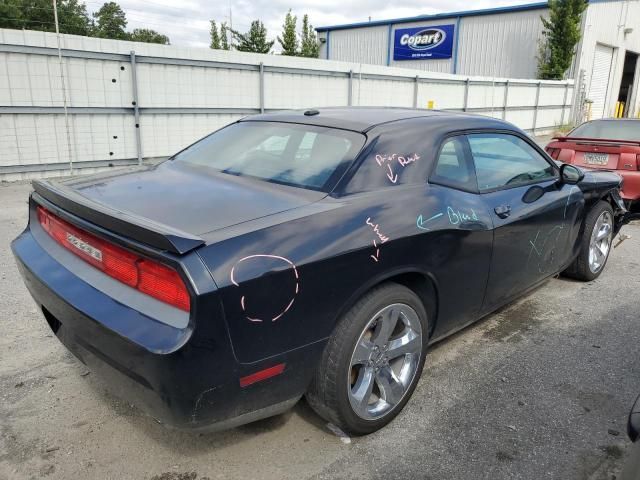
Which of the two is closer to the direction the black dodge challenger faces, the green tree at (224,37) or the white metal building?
the white metal building

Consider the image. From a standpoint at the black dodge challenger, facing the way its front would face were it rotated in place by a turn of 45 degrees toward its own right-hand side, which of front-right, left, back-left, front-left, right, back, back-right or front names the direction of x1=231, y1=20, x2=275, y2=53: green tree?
left

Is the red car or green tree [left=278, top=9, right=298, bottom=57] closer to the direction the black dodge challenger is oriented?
the red car

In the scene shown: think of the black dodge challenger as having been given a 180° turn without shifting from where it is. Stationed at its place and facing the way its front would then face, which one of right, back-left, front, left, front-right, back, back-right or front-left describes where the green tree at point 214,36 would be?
back-right

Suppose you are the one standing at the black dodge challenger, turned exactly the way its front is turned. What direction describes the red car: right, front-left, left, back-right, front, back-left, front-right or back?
front

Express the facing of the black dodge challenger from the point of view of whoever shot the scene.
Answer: facing away from the viewer and to the right of the viewer

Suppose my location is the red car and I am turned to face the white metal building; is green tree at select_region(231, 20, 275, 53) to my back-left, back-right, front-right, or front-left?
front-left

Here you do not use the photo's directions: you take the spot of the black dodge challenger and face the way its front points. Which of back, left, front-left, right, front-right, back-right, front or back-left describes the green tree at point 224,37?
front-left

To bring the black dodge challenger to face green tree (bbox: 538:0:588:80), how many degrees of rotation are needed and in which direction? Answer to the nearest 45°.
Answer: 0° — it already faces it

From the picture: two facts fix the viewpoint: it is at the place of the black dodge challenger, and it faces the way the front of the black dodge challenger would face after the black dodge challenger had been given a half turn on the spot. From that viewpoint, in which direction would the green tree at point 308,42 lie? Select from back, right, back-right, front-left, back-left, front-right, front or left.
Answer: back-right

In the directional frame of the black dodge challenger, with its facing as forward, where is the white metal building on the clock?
The white metal building is roughly at 11 o'clock from the black dodge challenger.
